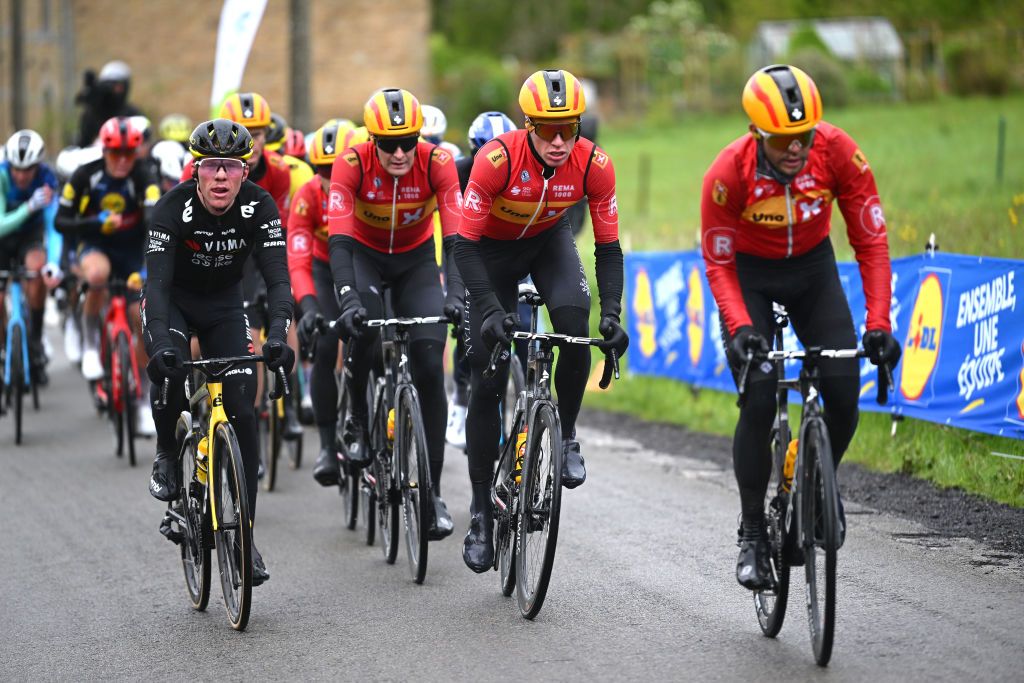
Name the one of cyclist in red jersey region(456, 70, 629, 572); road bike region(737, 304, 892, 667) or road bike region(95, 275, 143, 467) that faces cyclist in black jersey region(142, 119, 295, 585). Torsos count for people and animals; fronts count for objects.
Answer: road bike region(95, 275, 143, 467)

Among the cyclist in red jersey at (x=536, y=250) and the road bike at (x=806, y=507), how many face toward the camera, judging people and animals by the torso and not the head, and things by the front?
2

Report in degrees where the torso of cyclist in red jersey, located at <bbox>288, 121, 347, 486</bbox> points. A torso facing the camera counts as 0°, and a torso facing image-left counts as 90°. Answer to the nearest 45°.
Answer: approximately 0°

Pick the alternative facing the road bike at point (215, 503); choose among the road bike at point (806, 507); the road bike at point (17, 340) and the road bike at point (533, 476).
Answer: the road bike at point (17, 340)

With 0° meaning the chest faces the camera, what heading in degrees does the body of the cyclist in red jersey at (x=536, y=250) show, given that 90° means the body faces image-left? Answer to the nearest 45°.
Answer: approximately 0°

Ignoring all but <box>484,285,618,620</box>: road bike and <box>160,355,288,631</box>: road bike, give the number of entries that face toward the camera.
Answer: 2

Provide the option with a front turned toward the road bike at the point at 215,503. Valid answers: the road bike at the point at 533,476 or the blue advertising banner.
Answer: the blue advertising banner
